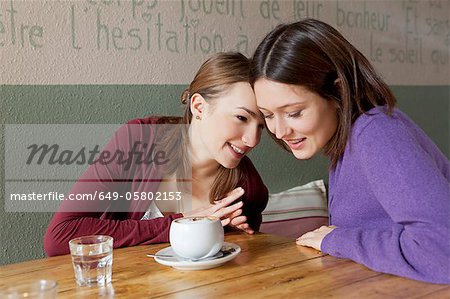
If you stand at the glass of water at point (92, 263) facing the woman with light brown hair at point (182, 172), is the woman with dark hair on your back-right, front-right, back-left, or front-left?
front-right

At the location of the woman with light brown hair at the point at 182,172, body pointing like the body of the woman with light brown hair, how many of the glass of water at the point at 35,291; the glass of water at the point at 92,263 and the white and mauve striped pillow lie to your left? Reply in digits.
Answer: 1

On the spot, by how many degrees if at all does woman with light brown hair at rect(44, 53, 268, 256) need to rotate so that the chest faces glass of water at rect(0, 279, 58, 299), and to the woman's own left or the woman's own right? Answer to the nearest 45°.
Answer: approximately 45° to the woman's own right

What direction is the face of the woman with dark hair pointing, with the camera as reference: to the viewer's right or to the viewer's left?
to the viewer's left

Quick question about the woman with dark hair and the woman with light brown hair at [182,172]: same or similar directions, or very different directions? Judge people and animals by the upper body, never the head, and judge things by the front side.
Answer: very different directions

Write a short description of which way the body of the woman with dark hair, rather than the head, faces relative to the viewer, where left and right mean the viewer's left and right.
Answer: facing to the left of the viewer

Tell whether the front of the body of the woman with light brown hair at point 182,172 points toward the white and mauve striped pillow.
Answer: no

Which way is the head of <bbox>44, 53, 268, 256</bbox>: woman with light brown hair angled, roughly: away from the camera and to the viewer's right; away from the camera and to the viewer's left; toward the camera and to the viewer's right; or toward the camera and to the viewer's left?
toward the camera and to the viewer's right
